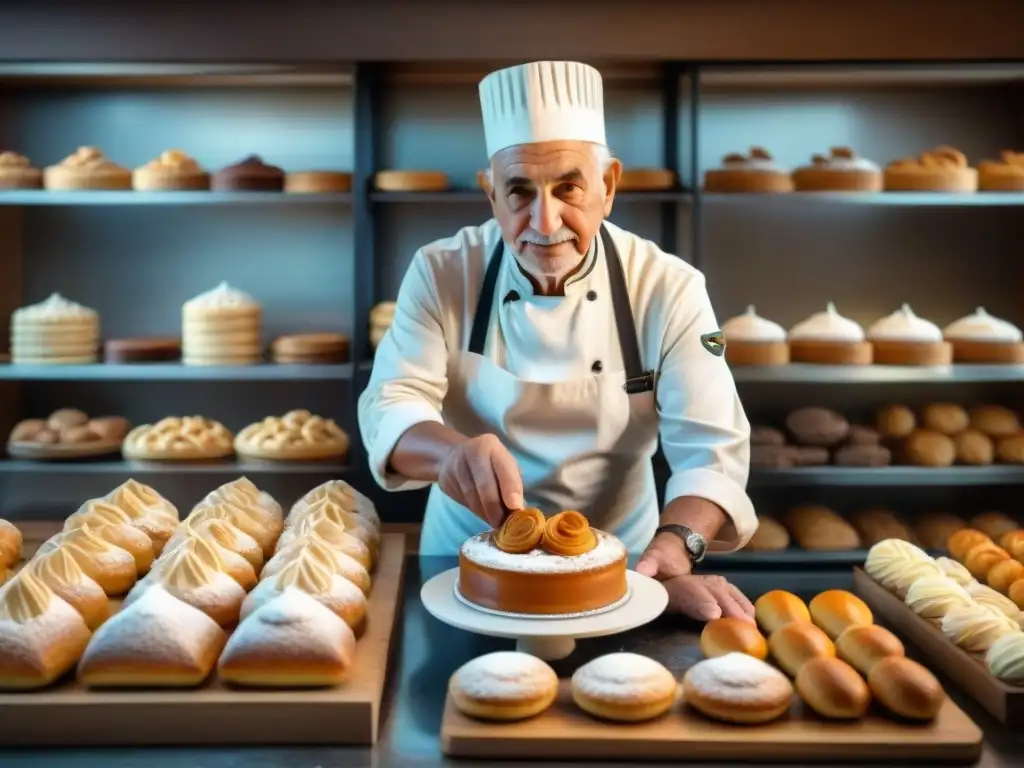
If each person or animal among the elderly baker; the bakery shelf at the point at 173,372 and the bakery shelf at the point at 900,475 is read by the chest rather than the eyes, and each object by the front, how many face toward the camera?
3

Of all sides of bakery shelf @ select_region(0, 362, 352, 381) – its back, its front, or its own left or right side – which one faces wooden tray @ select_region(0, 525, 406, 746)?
front

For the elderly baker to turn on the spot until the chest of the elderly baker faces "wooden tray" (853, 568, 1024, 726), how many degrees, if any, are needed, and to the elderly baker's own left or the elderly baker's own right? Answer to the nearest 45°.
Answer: approximately 45° to the elderly baker's own left

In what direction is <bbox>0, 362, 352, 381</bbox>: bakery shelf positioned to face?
toward the camera

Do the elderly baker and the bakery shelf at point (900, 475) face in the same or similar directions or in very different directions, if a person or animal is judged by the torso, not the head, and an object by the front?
same or similar directions

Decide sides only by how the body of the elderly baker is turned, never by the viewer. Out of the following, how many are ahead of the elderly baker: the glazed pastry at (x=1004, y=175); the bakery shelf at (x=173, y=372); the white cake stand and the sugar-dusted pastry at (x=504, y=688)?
2

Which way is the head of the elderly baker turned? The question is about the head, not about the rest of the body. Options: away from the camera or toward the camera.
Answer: toward the camera

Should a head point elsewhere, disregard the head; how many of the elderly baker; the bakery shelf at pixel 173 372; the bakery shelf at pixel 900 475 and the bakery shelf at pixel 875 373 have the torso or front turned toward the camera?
4

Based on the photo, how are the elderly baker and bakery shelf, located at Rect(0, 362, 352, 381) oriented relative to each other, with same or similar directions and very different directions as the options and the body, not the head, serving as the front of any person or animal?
same or similar directions

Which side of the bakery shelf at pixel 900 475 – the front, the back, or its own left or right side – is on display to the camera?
front

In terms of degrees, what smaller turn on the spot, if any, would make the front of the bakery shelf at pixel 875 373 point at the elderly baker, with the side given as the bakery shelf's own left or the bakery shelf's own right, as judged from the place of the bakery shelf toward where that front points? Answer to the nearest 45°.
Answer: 0° — it already faces them

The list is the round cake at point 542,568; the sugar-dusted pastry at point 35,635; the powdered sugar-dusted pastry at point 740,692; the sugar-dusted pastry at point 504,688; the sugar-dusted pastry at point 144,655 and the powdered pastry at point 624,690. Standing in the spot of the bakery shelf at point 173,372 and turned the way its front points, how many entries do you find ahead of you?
6

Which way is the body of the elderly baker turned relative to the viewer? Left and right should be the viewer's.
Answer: facing the viewer

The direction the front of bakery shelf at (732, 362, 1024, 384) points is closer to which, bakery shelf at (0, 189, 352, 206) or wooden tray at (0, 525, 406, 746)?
the wooden tray

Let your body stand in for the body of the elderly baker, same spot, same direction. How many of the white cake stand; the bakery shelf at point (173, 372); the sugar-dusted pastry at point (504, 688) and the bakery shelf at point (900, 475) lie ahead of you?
2

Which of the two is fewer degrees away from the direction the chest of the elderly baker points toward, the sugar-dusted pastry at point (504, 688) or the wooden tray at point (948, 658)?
the sugar-dusted pastry

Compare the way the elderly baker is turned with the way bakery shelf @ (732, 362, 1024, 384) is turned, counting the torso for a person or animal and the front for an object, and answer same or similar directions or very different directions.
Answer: same or similar directions

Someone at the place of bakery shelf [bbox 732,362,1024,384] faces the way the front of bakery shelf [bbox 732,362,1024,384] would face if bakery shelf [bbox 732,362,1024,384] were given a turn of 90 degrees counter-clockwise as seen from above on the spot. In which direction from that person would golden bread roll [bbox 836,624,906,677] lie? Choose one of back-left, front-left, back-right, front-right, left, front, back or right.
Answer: right

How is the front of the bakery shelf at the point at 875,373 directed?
toward the camera
